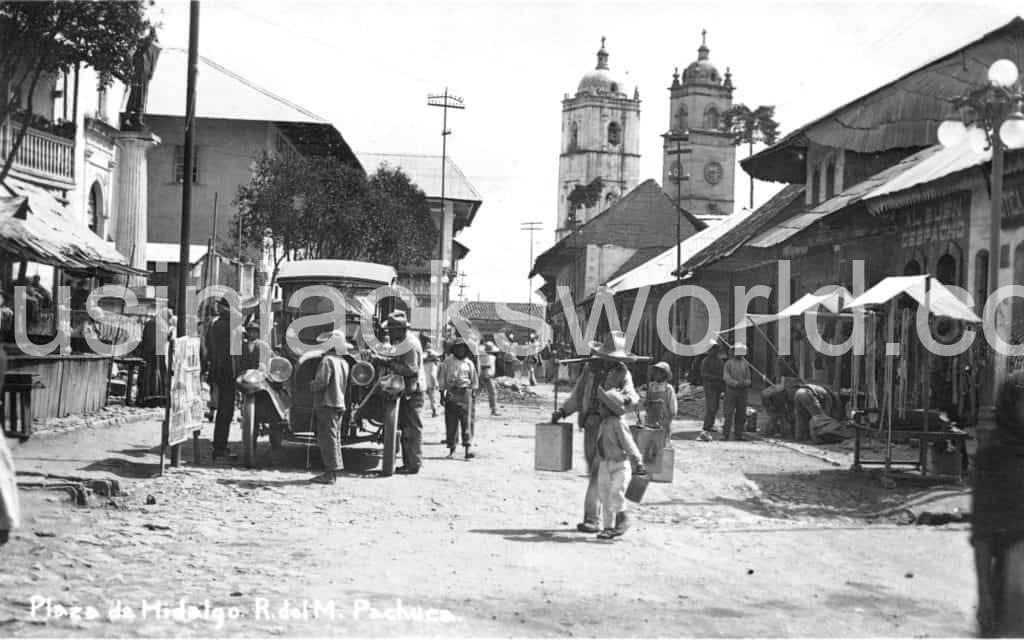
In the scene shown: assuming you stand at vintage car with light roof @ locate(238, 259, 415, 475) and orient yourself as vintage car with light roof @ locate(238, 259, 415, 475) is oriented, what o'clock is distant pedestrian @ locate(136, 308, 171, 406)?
The distant pedestrian is roughly at 5 o'clock from the vintage car with light roof.

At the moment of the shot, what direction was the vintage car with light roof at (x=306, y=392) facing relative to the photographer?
facing the viewer

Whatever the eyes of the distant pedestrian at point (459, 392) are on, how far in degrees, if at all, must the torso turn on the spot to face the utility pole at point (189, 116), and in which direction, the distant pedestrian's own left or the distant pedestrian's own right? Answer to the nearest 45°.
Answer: approximately 45° to the distant pedestrian's own right

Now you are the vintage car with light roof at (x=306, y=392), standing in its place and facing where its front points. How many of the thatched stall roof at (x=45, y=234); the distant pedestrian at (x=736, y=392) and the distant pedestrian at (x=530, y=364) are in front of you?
0

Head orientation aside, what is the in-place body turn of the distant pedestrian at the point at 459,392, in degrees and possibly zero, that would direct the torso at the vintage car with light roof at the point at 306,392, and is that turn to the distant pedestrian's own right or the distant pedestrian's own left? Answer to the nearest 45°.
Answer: approximately 45° to the distant pedestrian's own right

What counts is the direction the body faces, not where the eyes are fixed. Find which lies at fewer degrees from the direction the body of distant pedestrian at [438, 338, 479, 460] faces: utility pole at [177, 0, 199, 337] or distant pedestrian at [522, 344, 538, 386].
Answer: the utility pole

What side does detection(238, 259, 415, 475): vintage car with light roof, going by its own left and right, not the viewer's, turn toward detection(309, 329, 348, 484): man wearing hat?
front

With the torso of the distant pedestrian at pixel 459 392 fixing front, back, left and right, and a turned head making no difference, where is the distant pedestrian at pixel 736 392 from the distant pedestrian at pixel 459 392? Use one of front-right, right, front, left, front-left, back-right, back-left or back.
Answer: back-left

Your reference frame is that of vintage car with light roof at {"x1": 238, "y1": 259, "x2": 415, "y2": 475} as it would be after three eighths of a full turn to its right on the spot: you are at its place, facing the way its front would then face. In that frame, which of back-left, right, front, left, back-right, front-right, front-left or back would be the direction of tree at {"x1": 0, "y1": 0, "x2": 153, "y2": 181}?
front

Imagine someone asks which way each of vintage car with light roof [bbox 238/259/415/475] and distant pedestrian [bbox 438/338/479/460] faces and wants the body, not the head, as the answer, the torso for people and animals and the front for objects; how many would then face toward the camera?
2

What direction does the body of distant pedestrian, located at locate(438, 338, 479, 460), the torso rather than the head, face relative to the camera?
toward the camera

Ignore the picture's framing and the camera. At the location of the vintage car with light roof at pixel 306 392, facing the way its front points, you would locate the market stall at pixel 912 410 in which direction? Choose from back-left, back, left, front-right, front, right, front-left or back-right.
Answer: left

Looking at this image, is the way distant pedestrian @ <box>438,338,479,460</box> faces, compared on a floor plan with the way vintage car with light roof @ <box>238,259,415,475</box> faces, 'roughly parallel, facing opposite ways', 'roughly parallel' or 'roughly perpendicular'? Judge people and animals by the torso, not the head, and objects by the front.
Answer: roughly parallel

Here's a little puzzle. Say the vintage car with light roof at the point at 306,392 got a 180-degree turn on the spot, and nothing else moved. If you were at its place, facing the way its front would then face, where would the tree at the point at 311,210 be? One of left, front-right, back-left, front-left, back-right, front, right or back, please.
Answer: front

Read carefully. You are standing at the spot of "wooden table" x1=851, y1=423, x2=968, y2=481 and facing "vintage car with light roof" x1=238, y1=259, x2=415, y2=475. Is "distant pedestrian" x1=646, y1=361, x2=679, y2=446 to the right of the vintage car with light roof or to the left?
right
